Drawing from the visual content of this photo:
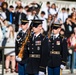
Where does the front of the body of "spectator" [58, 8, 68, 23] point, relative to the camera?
toward the camera

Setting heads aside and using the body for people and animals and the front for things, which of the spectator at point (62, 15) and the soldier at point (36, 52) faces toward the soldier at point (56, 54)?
the spectator

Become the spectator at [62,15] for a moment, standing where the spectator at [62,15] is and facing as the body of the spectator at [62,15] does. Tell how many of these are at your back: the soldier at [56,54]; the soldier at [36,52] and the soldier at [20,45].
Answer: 0

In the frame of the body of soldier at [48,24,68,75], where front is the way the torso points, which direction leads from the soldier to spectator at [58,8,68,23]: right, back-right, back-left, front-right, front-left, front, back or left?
back-right

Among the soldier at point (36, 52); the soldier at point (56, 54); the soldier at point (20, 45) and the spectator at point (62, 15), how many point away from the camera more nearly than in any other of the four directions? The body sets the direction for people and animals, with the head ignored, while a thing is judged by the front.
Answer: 0

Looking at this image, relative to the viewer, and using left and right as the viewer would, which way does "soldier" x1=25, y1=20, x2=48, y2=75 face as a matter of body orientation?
facing the viewer and to the left of the viewer

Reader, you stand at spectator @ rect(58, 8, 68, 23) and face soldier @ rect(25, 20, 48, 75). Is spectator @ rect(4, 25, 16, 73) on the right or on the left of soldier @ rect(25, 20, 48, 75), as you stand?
right

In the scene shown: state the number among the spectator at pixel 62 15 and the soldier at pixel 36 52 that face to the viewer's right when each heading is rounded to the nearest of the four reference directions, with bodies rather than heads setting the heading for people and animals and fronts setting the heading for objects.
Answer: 0

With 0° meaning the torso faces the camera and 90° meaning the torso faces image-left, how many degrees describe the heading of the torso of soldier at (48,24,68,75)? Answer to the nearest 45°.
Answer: approximately 45°

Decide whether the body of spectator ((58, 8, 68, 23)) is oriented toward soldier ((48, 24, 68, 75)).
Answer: yes

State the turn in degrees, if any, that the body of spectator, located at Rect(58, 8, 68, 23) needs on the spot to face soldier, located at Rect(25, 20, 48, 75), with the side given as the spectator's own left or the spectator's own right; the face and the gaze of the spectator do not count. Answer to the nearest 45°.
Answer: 0° — they already face them
